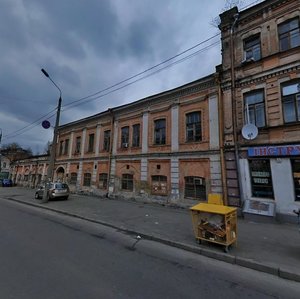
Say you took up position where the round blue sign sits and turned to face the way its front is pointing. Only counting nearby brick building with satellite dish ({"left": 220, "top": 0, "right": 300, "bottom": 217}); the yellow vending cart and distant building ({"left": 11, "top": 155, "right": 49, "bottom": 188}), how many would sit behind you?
1

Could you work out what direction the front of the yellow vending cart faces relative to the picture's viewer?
facing the viewer and to the left of the viewer

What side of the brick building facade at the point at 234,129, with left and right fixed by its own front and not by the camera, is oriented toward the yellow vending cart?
front

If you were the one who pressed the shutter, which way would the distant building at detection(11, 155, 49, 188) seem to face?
facing the viewer

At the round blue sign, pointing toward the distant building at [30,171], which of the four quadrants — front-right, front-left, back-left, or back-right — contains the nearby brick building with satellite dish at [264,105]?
back-right

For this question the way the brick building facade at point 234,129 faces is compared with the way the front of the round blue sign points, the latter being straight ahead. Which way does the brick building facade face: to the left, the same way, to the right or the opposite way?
to the right

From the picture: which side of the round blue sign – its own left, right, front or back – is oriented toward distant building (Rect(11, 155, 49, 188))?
back

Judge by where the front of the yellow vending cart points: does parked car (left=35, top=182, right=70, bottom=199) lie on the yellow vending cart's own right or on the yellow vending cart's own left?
on the yellow vending cart's own right

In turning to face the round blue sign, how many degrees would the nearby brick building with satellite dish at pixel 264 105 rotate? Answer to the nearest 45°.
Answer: approximately 45° to its right

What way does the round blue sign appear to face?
toward the camera
